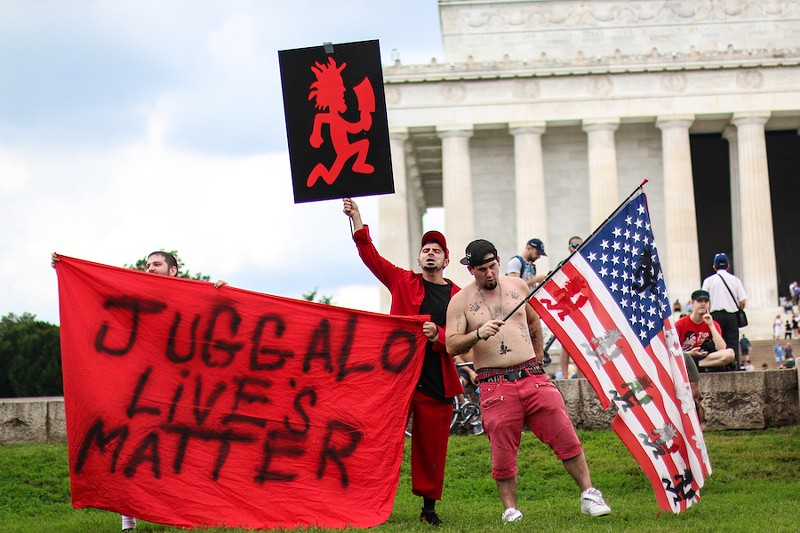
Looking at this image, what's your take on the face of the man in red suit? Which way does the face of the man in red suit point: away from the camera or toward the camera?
toward the camera

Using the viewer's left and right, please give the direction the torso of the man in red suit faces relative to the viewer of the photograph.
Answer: facing the viewer

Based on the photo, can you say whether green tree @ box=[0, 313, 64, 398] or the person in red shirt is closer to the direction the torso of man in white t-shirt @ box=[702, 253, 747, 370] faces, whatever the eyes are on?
the green tree

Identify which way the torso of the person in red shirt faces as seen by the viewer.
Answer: toward the camera

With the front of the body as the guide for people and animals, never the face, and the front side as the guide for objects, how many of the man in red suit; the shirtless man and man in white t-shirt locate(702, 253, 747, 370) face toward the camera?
2

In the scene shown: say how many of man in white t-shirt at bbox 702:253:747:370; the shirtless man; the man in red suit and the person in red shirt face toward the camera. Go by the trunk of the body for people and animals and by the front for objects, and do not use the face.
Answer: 3

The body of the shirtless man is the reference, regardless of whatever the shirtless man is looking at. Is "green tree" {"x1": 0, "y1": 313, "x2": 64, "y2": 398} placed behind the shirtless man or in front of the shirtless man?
behind

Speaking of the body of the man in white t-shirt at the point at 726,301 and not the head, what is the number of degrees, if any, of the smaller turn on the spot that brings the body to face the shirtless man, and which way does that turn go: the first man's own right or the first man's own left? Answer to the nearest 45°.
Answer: approximately 180°

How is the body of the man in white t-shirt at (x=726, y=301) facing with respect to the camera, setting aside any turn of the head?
away from the camera

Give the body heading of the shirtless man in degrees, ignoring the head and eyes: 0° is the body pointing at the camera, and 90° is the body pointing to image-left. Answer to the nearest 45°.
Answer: approximately 0°
